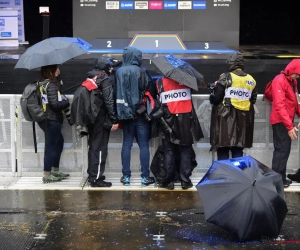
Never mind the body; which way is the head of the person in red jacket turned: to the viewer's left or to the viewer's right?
to the viewer's right

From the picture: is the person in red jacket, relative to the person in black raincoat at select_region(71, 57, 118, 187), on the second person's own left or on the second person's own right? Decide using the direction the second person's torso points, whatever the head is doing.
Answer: on the second person's own right

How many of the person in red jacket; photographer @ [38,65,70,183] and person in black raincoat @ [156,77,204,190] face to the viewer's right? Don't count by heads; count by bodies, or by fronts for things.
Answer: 2

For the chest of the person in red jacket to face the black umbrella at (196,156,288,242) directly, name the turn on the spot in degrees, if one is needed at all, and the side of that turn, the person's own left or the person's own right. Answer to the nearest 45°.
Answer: approximately 90° to the person's own right

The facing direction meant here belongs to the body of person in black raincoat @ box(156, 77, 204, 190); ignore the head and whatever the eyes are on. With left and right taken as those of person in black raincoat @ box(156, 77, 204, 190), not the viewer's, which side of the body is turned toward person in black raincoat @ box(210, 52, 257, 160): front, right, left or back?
right

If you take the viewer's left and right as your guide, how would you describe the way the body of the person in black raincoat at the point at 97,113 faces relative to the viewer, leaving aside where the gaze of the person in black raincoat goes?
facing away from the viewer and to the right of the viewer

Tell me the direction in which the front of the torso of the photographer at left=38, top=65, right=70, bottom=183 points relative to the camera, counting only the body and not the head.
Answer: to the viewer's right

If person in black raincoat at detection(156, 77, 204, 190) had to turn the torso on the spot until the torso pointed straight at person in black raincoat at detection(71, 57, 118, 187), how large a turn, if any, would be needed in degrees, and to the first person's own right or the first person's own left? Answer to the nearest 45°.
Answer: approximately 90° to the first person's own left

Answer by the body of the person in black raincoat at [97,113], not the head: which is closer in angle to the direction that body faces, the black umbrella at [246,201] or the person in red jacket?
the person in red jacket

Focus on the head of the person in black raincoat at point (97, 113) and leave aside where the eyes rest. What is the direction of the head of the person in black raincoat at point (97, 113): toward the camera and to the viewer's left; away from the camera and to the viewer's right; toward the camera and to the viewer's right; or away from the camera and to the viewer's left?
away from the camera and to the viewer's right

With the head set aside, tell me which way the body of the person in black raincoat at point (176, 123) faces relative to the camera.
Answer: away from the camera

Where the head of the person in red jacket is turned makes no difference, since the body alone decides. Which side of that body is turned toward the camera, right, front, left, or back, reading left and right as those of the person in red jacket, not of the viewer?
right

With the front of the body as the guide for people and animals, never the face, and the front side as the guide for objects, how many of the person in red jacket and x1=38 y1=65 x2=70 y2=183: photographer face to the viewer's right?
2
